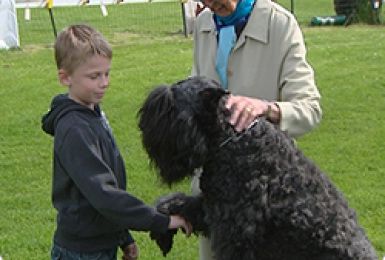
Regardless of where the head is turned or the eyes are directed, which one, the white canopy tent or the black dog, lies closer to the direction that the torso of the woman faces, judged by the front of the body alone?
the black dog

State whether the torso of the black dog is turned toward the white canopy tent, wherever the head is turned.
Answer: no

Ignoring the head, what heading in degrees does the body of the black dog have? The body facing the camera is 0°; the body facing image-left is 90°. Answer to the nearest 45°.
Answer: approximately 90°

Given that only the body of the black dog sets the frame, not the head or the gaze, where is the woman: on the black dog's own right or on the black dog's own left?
on the black dog's own right

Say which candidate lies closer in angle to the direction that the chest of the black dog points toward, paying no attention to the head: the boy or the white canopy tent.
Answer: the boy

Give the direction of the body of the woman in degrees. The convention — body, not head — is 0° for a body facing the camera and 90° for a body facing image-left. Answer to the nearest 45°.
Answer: approximately 45°

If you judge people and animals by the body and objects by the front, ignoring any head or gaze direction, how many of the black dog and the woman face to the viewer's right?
0

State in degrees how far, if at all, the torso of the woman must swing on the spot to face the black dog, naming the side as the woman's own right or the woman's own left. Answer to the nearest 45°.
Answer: approximately 45° to the woman's own left

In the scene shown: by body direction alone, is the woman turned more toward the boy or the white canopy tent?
the boy

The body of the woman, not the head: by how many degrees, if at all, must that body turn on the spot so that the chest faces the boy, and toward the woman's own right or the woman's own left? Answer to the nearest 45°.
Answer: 0° — they already face them
